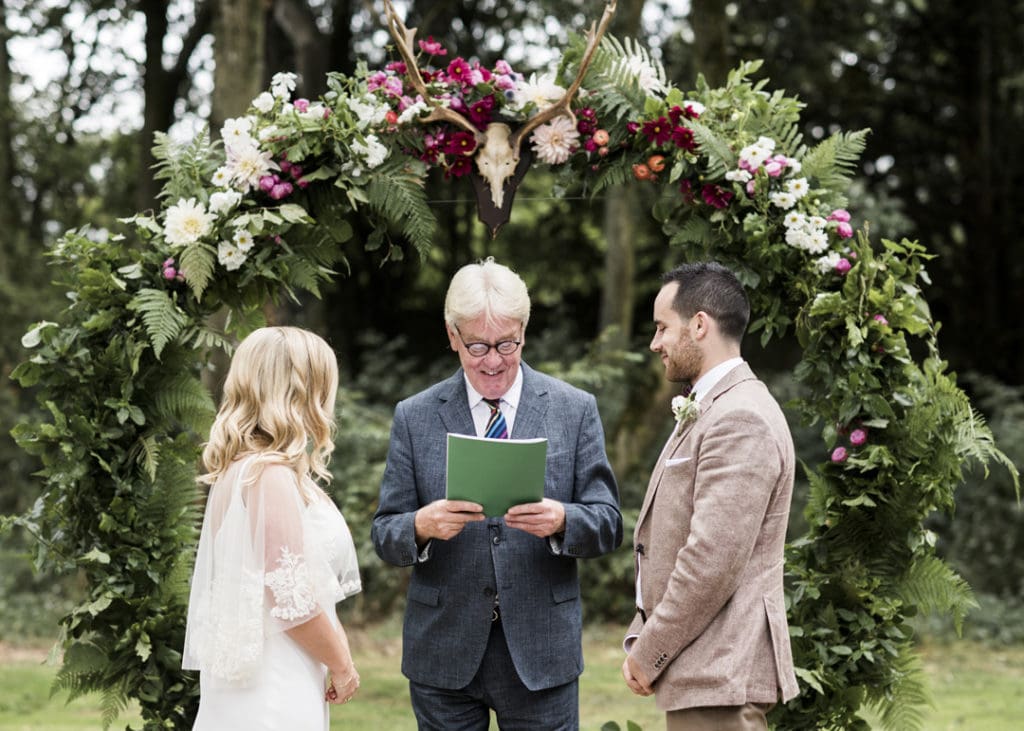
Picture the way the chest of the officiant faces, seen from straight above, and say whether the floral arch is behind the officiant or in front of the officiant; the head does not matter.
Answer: behind

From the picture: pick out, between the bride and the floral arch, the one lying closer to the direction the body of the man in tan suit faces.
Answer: the bride

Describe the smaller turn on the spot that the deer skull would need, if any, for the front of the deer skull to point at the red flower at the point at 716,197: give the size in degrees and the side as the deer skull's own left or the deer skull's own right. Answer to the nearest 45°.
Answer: approximately 90° to the deer skull's own left

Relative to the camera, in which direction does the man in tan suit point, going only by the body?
to the viewer's left

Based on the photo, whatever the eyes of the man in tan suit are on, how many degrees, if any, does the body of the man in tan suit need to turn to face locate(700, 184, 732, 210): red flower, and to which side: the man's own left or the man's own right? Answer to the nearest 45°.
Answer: approximately 90° to the man's own right

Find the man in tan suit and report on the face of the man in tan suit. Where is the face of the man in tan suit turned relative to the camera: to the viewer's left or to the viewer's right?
to the viewer's left

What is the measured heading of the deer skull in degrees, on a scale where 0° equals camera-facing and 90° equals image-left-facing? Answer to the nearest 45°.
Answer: approximately 0°
